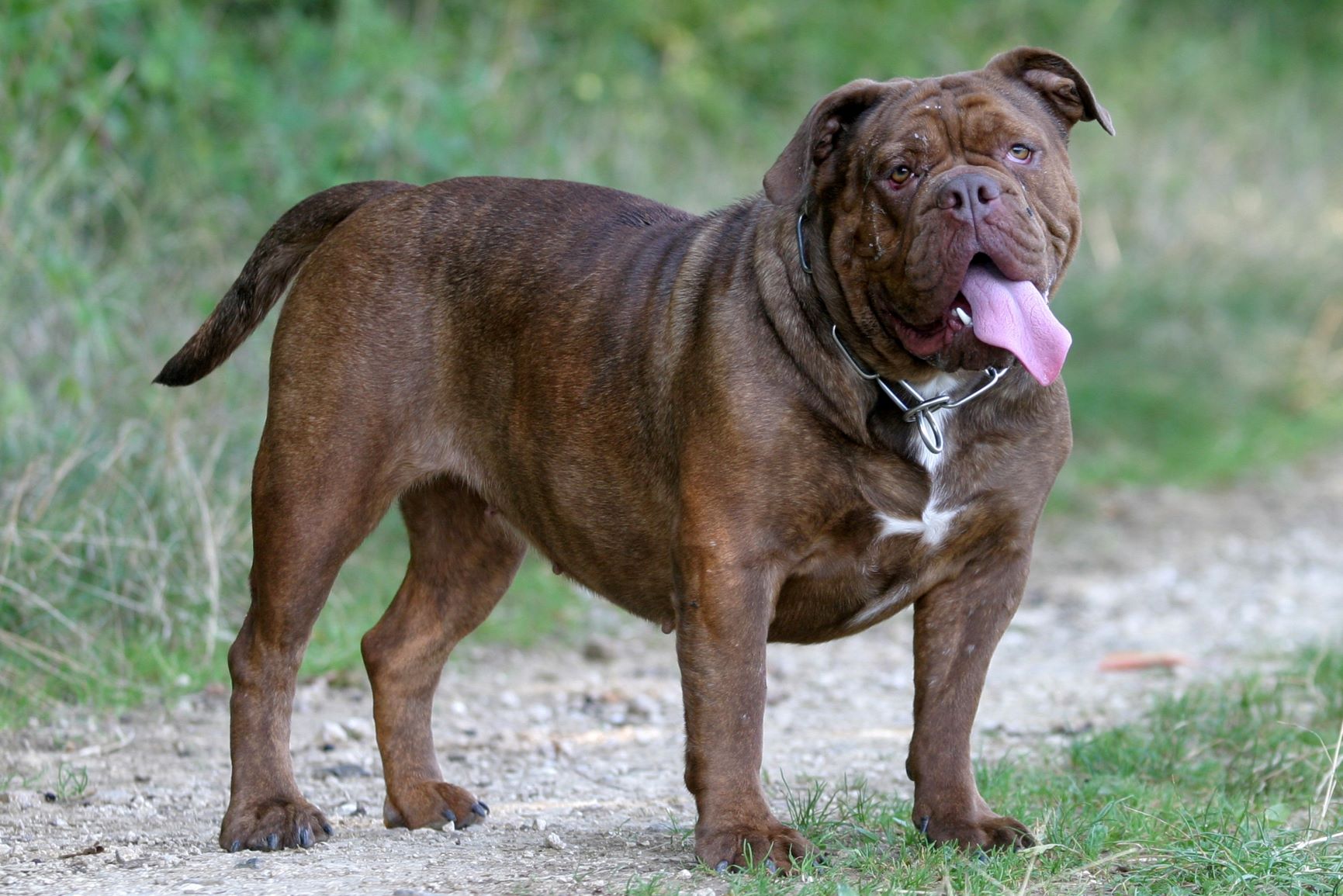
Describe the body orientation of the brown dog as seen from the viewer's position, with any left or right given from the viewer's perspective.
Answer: facing the viewer and to the right of the viewer

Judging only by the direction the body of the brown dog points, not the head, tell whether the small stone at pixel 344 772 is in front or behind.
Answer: behind

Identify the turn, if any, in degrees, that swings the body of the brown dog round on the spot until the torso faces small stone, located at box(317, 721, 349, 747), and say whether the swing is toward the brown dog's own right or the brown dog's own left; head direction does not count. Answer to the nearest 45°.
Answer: approximately 180°
